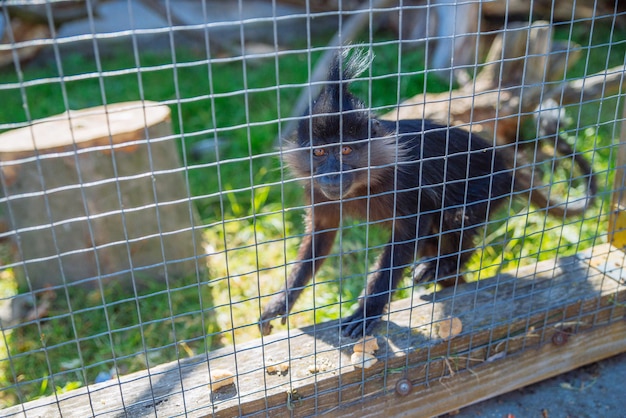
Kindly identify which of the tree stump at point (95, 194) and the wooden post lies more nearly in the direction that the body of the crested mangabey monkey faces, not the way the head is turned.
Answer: the tree stump

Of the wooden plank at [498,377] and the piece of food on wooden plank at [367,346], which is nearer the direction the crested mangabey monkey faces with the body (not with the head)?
the piece of food on wooden plank

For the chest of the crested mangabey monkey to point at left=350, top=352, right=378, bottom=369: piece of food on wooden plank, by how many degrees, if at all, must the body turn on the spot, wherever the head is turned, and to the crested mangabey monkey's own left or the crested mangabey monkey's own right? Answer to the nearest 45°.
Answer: approximately 45° to the crested mangabey monkey's own left

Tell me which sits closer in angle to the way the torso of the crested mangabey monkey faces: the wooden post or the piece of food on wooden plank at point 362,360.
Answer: the piece of food on wooden plank

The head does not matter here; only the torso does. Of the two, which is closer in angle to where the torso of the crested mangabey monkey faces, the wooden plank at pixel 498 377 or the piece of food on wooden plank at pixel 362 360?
the piece of food on wooden plank

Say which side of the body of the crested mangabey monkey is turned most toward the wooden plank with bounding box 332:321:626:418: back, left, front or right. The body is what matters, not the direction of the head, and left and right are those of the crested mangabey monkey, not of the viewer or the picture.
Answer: left

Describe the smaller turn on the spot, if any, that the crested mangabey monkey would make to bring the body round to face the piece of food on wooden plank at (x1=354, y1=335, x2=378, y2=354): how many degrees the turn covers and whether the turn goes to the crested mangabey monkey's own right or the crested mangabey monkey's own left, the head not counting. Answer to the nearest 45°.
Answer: approximately 45° to the crested mangabey monkey's own left

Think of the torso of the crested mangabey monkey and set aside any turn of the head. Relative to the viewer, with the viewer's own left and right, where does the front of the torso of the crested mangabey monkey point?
facing the viewer and to the left of the viewer
